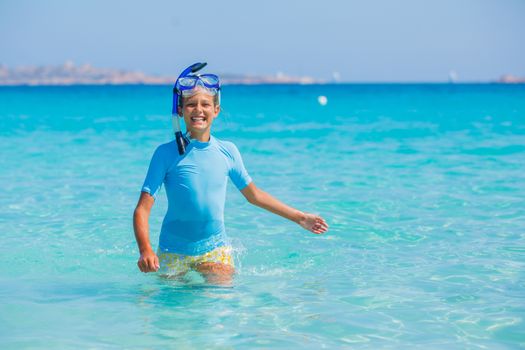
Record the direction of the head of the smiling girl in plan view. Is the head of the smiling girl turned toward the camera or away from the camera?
toward the camera

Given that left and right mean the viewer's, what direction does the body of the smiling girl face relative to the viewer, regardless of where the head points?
facing the viewer
